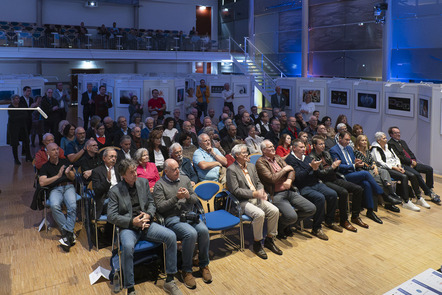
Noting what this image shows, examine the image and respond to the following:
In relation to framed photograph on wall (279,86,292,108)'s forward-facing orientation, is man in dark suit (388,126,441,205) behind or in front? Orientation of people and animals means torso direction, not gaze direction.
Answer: in front

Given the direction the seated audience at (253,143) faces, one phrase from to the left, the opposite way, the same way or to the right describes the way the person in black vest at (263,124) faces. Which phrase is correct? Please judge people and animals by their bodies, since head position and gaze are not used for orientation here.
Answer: the same way

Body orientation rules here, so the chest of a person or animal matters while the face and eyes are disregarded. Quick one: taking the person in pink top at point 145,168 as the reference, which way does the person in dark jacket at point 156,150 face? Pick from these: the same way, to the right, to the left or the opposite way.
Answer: the same way

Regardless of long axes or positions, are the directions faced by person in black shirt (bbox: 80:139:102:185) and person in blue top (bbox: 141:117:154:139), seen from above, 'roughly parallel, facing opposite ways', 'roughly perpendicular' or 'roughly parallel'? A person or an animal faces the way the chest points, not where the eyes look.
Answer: roughly parallel

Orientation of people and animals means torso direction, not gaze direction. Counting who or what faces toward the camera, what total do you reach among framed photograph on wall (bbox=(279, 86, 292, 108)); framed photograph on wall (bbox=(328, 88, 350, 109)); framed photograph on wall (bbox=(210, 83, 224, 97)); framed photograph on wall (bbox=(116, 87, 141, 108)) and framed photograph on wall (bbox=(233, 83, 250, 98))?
5

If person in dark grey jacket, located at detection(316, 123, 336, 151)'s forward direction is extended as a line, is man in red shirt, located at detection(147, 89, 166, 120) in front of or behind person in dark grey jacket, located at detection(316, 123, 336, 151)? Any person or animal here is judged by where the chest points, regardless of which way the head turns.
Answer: behind

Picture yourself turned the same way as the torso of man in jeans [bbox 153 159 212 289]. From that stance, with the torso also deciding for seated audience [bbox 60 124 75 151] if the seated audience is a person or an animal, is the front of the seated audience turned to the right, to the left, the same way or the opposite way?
the same way

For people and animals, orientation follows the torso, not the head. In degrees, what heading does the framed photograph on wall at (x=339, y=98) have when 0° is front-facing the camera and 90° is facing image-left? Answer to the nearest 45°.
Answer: approximately 0°

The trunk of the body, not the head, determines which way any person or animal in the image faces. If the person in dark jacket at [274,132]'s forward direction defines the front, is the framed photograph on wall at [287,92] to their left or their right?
on their left

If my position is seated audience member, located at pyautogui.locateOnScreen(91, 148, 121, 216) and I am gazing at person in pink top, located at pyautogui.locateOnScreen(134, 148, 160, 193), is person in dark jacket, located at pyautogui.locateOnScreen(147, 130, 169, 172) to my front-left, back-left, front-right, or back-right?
front-left

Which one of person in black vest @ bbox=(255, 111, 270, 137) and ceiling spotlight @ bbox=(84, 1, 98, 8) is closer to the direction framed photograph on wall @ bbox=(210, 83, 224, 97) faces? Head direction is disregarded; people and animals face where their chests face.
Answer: the person in black vest

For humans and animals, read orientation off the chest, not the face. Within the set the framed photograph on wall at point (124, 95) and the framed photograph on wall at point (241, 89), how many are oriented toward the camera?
2

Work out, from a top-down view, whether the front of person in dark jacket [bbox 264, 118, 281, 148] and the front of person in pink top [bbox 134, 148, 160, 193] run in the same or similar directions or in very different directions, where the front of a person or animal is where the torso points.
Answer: same or similar directions
